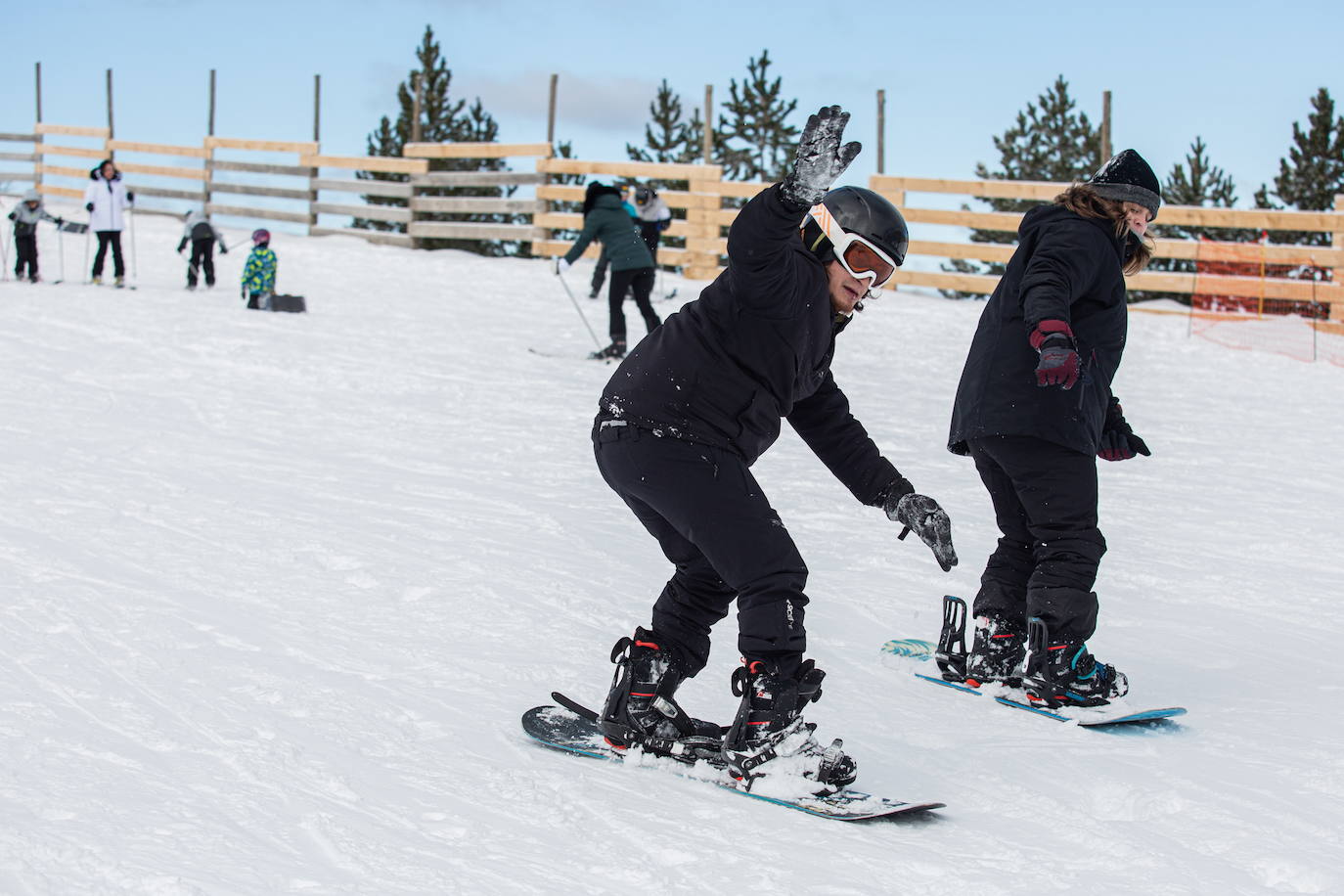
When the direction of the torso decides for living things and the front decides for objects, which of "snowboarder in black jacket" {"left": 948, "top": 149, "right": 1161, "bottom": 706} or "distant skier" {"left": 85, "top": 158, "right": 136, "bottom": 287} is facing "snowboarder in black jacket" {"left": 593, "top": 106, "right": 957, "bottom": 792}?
the distant skier

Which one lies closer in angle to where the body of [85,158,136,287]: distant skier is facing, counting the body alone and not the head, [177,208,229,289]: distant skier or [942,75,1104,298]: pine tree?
the distant skier

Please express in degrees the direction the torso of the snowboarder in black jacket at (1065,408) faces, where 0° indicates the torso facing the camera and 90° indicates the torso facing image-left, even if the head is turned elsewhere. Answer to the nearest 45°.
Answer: approximately 270°
